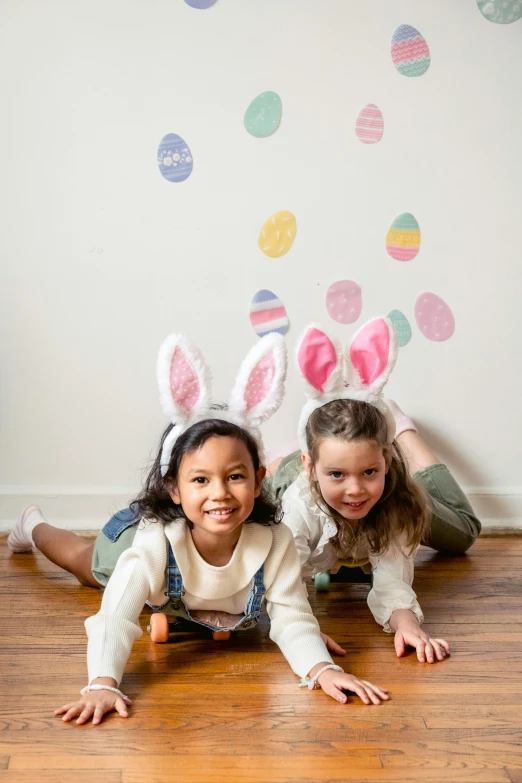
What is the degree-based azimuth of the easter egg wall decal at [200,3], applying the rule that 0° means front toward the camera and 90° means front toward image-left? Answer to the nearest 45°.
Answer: approximately 0°
